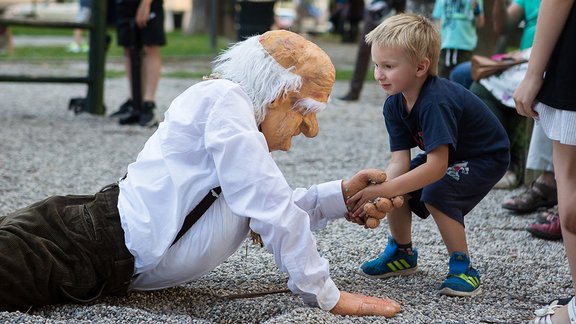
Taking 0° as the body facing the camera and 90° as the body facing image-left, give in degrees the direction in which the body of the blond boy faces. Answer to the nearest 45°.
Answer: approximately 45°

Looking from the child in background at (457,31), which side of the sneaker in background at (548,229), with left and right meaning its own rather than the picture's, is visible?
right

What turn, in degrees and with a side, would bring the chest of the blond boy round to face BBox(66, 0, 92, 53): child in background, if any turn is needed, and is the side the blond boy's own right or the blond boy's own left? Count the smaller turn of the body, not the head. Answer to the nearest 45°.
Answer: approximately 90° to the blond boy's own right

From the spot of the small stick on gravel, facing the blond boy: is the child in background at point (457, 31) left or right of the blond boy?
left

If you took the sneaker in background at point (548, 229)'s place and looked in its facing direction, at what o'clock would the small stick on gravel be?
The small stick on gravel is roughly at 10 o'clock from the sneaker in background.

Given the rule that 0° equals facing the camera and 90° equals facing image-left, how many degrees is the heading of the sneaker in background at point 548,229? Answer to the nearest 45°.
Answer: approximately 90°

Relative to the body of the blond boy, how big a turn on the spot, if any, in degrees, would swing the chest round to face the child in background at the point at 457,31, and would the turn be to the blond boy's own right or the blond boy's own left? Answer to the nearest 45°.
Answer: approximately 135° to the blond boy's own right
